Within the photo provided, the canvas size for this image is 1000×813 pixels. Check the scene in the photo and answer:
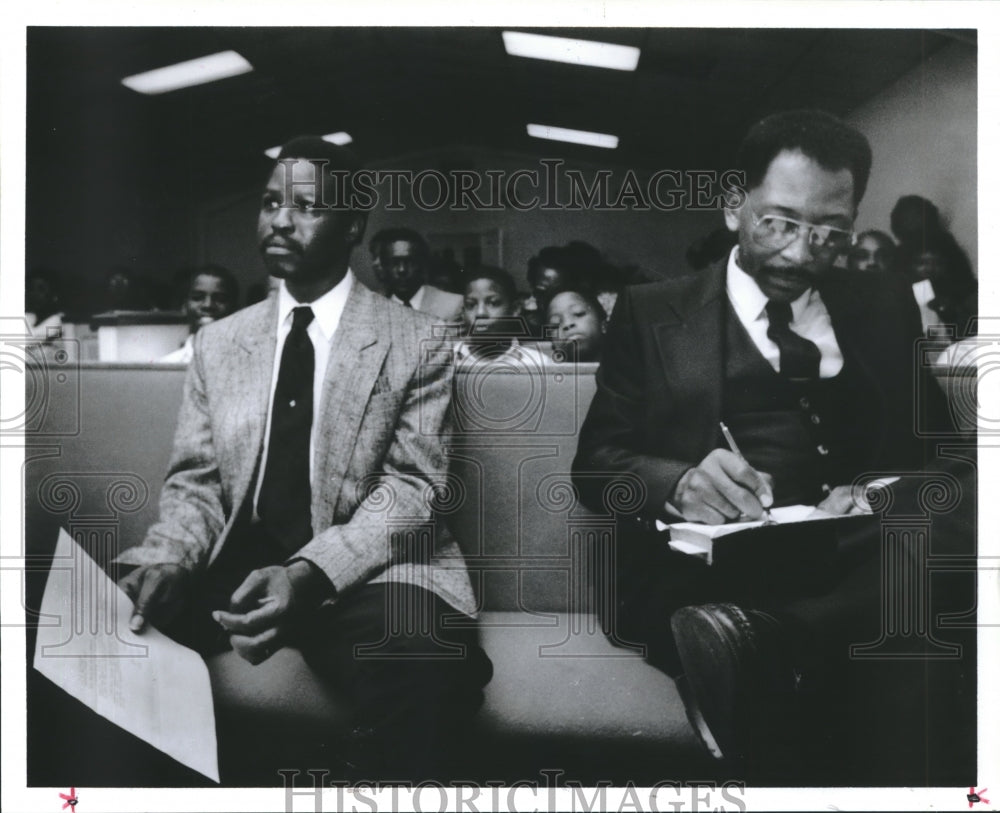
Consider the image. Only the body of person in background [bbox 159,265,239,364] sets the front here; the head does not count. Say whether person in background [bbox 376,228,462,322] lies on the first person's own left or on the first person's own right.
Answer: on the first person's own left

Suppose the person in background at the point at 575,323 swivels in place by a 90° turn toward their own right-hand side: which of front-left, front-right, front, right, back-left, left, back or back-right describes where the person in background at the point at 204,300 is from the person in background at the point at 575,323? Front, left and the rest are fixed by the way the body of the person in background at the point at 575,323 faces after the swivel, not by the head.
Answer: front-left

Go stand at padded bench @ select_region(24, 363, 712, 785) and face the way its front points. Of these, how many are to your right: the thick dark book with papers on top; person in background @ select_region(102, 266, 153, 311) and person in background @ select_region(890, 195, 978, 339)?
1

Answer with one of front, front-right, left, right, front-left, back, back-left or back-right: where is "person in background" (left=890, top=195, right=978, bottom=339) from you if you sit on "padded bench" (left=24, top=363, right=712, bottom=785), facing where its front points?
left

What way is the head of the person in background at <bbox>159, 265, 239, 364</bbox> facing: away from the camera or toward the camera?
toward the camera

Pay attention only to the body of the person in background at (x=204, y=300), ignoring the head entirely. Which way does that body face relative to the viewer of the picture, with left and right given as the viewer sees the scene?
facing the viewer

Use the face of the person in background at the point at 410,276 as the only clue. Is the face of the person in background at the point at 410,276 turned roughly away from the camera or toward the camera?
toward the camera

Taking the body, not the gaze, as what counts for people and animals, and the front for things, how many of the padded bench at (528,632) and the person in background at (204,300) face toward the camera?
2
